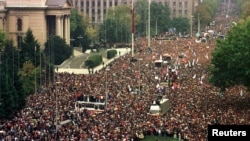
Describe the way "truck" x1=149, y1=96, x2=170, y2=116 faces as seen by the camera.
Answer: facing the viewer and to the left of the viewer
